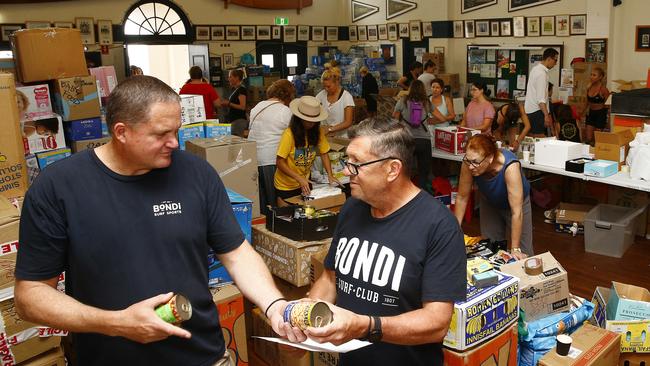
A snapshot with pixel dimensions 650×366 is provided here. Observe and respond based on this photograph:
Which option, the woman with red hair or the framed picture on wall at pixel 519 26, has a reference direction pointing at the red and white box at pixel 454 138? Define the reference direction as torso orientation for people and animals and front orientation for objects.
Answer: the framed picture on wall

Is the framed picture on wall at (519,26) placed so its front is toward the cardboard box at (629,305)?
yes

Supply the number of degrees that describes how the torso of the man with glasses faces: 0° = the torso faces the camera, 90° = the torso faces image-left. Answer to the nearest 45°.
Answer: approximately 45°

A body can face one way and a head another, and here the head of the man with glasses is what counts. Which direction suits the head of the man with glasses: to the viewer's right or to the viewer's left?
to the viewer's left

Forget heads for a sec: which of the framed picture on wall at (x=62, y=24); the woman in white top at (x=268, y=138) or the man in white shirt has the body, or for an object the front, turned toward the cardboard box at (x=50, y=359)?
the framed picture on wall

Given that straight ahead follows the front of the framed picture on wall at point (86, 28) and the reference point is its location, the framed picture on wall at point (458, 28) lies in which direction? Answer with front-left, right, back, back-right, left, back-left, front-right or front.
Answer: left

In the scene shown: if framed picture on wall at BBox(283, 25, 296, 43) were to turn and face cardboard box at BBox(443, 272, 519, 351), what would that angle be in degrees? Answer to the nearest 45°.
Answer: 0° — it already faces it

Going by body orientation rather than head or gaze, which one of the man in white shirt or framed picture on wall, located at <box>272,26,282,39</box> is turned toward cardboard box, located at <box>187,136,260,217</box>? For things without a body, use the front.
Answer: the framed picture on wall

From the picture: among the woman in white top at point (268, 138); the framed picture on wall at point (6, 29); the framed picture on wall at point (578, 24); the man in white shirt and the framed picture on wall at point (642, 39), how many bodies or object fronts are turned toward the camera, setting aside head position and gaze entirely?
3

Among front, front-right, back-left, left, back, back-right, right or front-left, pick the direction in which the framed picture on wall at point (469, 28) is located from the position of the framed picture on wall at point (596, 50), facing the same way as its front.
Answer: back-right

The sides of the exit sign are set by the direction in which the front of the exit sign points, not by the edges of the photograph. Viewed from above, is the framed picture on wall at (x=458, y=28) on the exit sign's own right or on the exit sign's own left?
on the exit sign's own left

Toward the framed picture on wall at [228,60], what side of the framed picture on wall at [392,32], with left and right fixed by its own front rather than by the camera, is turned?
right

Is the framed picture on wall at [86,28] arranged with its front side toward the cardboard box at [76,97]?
yes
